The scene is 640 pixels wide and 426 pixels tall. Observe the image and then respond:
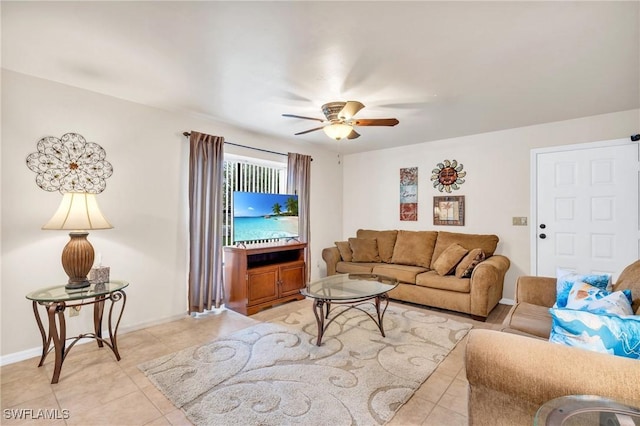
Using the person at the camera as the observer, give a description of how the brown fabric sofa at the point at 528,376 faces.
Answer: facing to the left of the viewer

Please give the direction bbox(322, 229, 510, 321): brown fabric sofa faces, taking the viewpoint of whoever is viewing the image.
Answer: facing the viewer and to the left of the viewer

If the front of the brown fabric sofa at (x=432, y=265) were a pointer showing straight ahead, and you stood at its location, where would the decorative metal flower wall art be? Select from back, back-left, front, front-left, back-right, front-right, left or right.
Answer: front

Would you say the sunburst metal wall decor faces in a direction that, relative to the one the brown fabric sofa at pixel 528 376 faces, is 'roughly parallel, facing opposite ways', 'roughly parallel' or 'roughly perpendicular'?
roughly perpendicular

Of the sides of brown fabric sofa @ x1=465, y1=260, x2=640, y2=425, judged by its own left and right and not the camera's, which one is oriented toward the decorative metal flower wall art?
front

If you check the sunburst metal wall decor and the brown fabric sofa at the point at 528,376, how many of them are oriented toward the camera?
1

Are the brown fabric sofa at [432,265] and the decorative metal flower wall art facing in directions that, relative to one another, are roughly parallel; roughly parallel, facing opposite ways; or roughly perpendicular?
roughly perpendicular

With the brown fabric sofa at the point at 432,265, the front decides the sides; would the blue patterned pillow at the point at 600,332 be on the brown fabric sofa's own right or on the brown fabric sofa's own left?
on the brown fabric sofa's own left

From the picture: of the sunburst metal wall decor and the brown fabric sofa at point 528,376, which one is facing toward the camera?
the sunburst metal wall decor

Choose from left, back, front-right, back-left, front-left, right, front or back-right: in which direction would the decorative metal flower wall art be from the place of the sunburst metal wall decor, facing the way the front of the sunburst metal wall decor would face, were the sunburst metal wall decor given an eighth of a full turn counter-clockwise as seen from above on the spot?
right

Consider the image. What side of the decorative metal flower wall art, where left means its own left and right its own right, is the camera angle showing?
front

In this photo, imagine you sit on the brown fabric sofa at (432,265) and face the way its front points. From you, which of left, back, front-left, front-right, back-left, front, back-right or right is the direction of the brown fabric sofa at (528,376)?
front-left

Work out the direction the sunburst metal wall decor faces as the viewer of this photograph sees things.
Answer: facing the viewer

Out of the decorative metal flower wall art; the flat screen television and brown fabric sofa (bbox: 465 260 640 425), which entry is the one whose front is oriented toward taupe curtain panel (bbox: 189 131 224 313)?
the brown fabric sofa

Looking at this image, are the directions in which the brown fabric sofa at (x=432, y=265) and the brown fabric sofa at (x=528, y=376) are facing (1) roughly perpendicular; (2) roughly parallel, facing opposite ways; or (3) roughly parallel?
roughly perpendicular

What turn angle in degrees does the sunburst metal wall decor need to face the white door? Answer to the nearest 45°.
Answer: approximately 90° to its left
